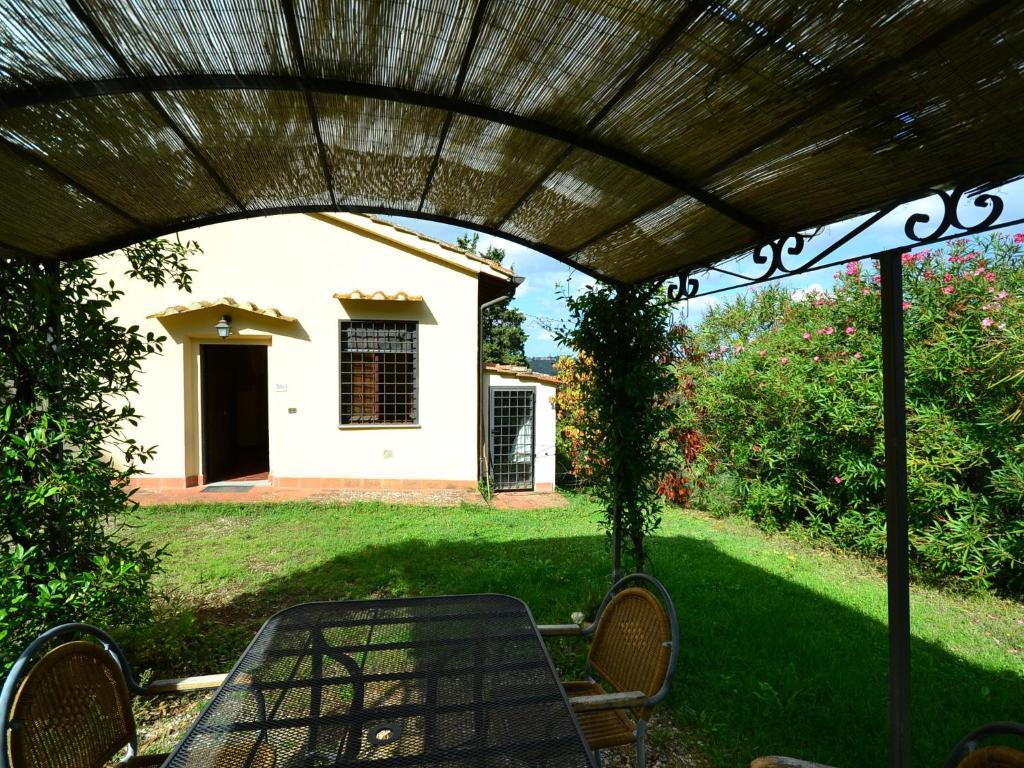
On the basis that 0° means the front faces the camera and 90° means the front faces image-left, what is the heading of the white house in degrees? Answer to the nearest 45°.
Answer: approximately 0°

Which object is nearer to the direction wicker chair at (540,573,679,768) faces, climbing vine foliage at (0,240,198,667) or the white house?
the climbing vine foliage

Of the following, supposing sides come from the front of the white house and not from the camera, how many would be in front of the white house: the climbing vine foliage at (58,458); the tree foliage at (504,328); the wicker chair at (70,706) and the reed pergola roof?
3

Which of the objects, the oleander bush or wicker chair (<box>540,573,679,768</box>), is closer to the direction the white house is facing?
the wicker chair

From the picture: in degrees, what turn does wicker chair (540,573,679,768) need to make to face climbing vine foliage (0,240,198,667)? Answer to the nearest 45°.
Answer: approximately 45° to its right

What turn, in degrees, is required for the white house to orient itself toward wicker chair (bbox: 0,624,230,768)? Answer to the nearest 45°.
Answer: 0° — it already faces it

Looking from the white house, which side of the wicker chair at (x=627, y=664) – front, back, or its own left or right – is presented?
right

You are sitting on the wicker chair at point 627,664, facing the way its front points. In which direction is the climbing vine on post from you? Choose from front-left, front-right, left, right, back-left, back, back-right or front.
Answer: back-right

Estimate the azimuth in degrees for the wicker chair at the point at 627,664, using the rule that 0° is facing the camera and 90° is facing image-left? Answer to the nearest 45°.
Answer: approximately 45°

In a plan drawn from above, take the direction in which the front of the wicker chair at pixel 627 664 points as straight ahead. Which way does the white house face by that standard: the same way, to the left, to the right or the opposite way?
to the left

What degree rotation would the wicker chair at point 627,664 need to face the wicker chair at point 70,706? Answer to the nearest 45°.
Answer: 0° — it already faces it

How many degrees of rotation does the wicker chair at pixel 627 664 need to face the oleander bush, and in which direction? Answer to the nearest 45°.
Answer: approximately 180°
